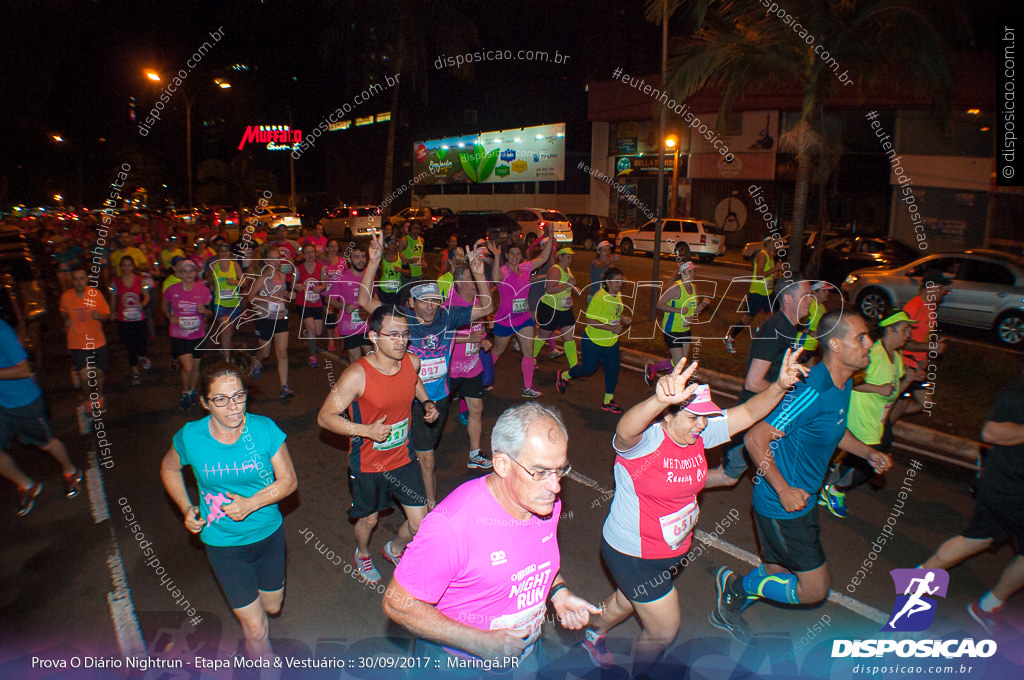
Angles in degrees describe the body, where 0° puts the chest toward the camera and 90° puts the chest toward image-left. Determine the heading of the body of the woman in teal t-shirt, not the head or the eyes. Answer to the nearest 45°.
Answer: approximately 0°

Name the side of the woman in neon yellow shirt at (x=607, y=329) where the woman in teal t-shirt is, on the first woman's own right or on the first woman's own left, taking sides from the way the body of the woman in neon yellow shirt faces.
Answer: on the first woman's own right

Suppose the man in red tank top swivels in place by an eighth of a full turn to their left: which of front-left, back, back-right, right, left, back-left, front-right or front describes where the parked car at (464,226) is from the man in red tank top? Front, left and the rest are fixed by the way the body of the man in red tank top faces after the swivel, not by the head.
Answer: left

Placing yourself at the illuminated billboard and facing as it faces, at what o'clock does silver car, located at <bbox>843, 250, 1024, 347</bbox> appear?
The silver car is roughly at 10 o'clock from the illuminated billboard.

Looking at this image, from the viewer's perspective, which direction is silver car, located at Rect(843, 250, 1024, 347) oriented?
to the viewer's left

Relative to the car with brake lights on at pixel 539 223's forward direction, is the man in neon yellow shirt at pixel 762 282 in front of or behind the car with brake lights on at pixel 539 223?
behind

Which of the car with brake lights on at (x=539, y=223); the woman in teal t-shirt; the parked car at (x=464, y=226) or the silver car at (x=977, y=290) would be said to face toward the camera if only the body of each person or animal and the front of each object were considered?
the woman in teal t-shirt

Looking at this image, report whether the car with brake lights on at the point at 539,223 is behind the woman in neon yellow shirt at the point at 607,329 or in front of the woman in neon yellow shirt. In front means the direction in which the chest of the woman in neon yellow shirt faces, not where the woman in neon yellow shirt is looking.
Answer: behind

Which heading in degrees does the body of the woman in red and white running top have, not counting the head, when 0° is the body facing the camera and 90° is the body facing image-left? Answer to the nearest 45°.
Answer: approximately 315°

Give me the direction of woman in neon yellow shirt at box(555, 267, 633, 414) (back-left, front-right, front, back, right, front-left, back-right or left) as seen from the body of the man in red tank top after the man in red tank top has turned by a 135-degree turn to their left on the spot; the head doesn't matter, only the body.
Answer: front-right
